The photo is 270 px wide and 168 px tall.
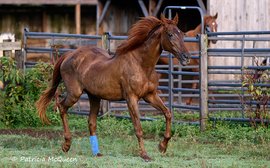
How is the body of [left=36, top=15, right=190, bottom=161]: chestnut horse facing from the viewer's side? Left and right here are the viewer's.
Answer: facing the viewer and to the right of the viewer

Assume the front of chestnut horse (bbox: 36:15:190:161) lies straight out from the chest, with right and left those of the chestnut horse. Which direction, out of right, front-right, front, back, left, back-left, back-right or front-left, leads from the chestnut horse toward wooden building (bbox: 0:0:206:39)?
back-left

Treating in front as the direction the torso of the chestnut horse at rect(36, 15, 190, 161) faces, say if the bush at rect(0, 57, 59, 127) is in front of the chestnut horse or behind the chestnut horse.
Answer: behind

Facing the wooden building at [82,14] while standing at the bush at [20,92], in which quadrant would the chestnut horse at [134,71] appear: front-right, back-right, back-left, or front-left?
back-right

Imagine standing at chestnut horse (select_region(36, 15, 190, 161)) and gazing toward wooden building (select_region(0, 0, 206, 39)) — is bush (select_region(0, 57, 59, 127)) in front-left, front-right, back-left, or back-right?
front-left
